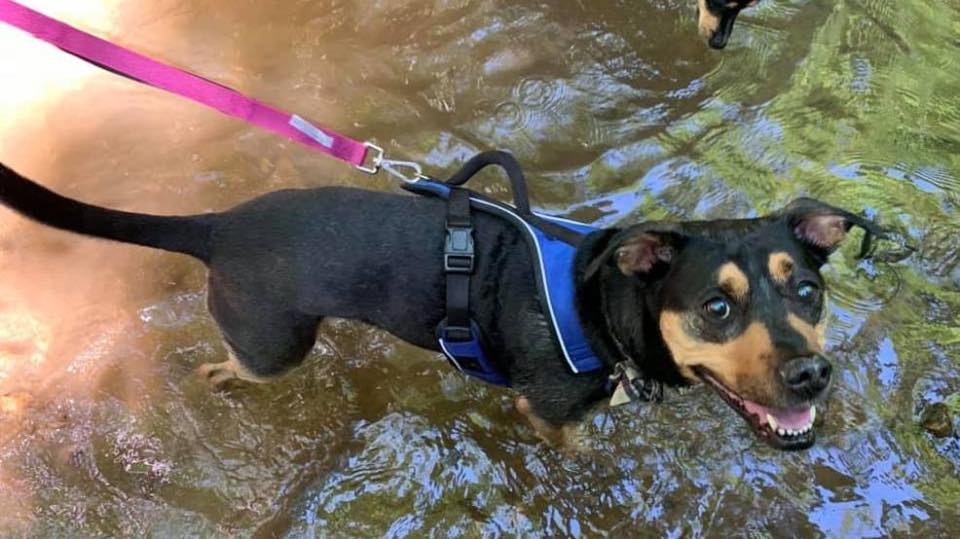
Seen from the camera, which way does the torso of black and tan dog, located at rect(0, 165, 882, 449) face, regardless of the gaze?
to the viewer's right

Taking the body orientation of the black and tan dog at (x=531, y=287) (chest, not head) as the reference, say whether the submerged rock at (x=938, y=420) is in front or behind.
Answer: in front
